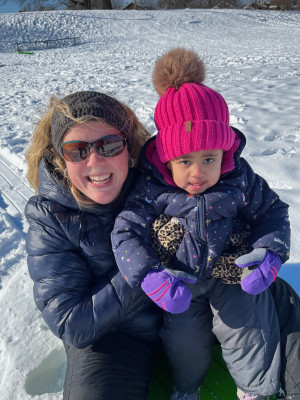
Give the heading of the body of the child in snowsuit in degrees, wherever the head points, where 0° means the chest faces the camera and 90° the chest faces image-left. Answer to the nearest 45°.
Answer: approximately 0°

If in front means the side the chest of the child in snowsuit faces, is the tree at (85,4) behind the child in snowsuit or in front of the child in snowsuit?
behind
